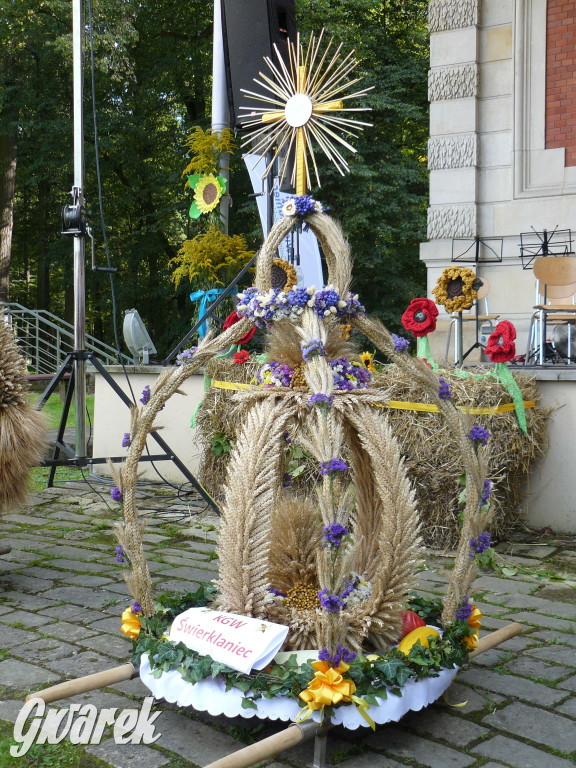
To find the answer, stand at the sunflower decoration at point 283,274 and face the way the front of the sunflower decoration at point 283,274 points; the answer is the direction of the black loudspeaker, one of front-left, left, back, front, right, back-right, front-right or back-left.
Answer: back

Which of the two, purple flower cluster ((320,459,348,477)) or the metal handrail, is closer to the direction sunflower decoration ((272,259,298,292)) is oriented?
the purple flower cluster

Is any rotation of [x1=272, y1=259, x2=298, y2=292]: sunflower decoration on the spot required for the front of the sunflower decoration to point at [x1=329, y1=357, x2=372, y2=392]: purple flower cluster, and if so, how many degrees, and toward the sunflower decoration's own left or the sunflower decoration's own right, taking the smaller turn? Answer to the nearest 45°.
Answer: approximately 45° to the sunflower decoration's own left

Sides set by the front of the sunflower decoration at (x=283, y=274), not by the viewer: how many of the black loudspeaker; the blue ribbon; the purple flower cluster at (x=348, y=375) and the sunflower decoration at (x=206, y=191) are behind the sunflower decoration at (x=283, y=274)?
3

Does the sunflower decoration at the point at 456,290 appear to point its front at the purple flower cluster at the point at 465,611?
yes

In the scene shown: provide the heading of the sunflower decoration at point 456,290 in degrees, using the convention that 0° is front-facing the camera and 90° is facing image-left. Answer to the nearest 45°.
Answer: approximately 0°

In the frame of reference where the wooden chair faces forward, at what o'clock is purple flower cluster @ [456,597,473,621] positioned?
The purple flower cluster is roughly at 12 o'clock from the wooden chair.
